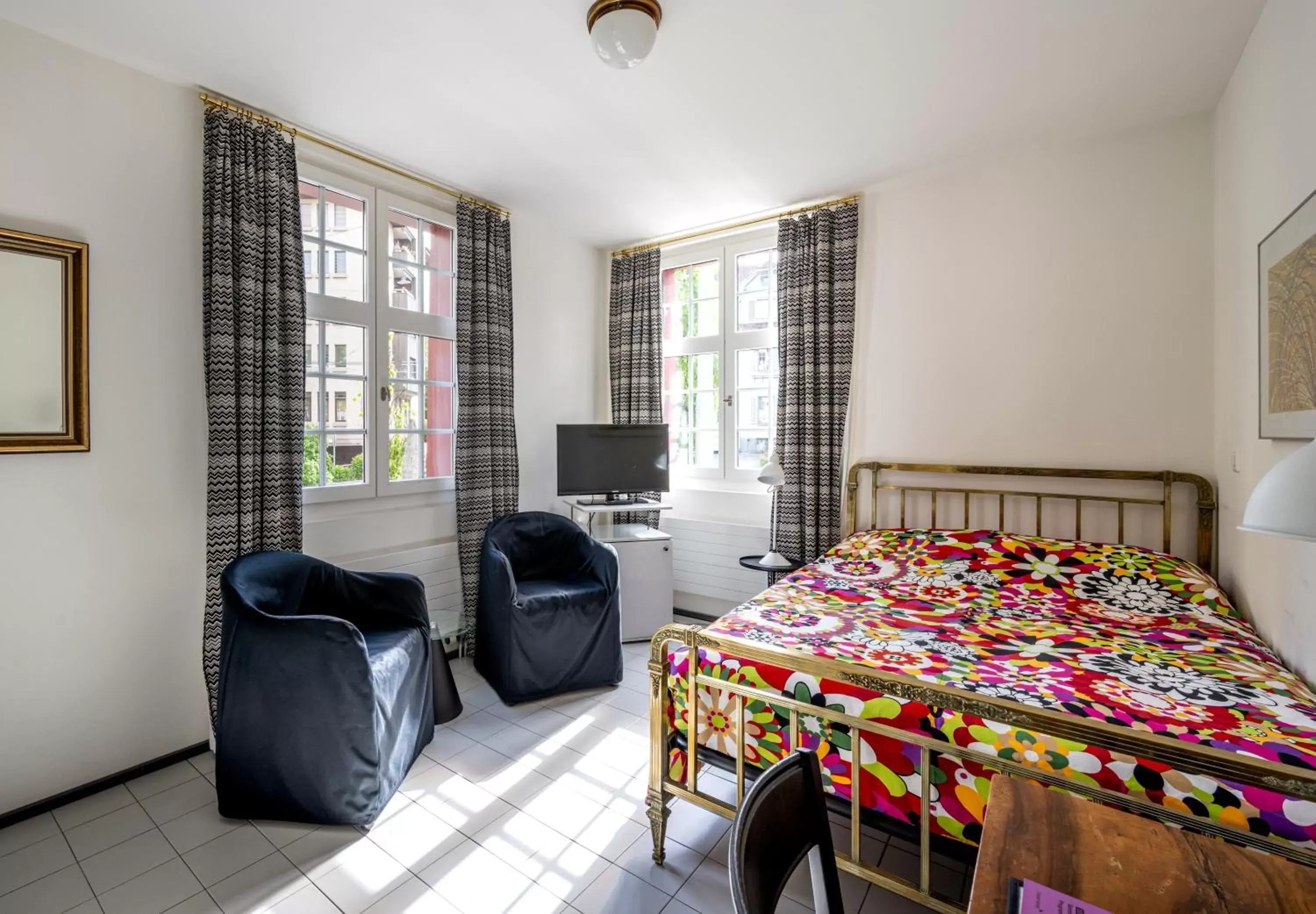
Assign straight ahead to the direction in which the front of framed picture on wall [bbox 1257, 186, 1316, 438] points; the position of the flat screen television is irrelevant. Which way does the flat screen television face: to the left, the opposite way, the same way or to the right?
to the left

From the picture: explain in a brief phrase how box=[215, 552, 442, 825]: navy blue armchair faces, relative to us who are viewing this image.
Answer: facing the viewer and to the right of the viewer

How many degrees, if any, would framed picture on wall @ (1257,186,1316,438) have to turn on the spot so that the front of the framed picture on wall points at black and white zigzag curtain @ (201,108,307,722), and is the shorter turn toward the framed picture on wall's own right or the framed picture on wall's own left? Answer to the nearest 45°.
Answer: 0° — it already faces it

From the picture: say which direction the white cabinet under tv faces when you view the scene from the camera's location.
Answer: facing the viewer

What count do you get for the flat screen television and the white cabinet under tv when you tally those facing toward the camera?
2

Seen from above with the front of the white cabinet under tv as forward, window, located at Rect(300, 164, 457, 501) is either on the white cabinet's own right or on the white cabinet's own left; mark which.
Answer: on the white cabinet's own right

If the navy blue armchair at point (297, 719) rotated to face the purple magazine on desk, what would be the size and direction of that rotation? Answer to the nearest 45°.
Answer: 0° — it already faces it

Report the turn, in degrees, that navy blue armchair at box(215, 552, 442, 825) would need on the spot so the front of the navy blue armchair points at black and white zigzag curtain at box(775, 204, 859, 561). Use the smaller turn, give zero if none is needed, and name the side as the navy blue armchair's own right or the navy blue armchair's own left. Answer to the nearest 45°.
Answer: approximately 45° to the navy blue armchair's own left

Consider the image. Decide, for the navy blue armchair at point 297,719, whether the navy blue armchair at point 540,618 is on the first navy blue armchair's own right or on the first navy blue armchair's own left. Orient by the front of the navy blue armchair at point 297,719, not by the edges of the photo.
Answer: on the first navy blue armchair's own left

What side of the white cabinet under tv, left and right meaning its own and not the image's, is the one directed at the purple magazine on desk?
front
